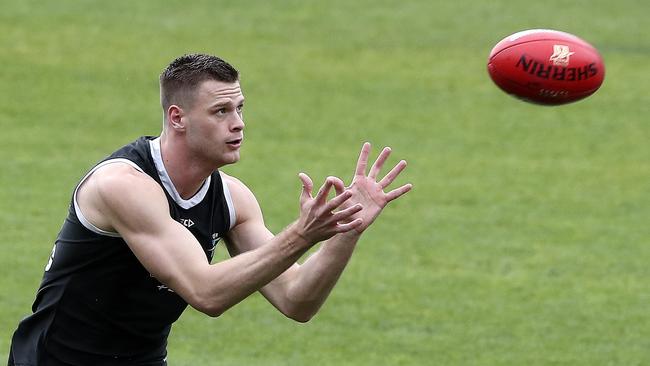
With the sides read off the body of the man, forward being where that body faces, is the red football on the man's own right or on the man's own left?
on the man's own left

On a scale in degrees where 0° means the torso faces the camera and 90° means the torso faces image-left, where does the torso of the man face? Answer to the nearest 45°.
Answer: approximately 315°
